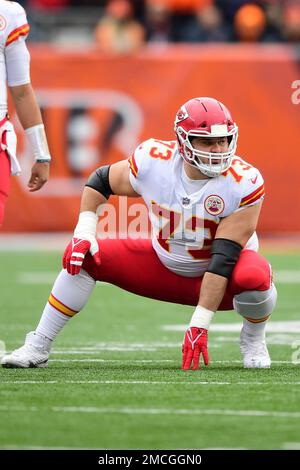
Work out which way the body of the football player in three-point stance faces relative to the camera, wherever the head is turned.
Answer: toward the camera

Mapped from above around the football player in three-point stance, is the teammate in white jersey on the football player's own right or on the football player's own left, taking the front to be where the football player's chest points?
on the football player's own right
